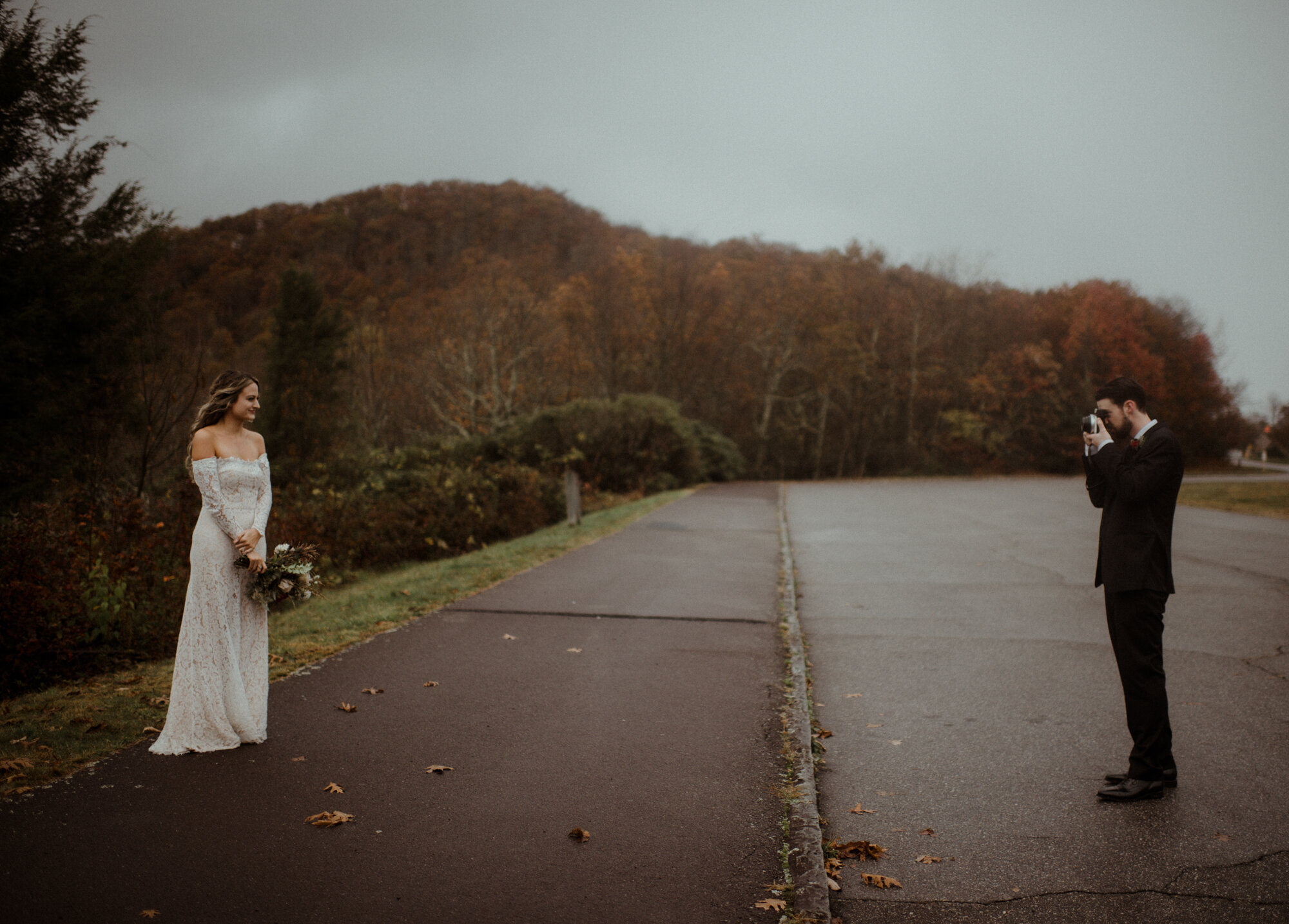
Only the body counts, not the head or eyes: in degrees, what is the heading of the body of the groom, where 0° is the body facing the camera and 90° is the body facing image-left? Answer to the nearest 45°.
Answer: approximately 90°

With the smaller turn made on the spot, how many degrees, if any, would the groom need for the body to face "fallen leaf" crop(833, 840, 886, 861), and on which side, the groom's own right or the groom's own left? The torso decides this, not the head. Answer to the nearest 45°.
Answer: approximately 45° to the groom's own left

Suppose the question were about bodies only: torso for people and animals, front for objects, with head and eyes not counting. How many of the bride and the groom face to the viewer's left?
1

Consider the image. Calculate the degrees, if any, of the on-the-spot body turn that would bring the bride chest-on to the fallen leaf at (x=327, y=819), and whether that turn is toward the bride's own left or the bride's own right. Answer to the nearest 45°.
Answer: approximately 45° to the bride's own right

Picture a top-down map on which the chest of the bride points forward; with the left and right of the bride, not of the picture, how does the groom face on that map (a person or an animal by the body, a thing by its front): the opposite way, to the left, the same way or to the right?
the opposite way

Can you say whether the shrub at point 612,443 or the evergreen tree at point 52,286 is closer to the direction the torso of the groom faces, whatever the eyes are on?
the evergreen tree

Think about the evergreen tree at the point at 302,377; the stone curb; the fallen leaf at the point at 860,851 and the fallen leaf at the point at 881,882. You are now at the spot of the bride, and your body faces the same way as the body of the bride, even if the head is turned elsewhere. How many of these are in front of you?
3

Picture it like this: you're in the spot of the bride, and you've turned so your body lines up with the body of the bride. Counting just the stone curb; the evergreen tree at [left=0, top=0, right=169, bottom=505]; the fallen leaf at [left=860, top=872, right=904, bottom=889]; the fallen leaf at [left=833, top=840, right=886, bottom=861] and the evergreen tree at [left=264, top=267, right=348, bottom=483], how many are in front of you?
3
